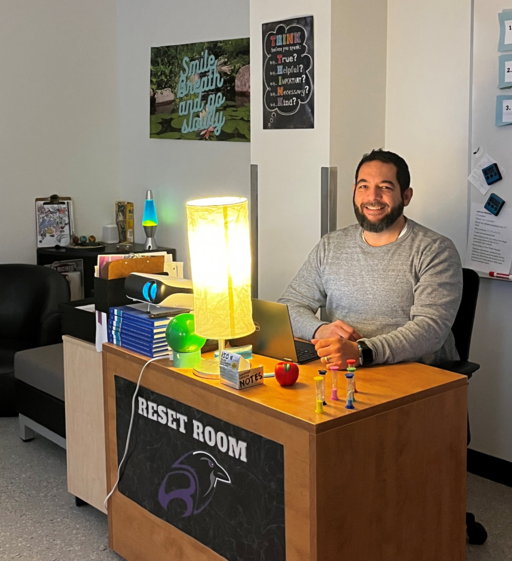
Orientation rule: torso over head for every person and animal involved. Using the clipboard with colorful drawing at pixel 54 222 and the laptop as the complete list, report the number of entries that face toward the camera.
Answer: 1

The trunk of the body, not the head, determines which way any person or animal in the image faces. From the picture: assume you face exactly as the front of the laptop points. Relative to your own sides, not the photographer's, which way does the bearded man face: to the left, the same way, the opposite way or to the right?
the opposite way

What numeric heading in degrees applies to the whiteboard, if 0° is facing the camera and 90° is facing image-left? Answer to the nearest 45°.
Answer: approximately 45°

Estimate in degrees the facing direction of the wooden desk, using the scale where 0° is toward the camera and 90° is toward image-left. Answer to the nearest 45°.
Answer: approximately 45°

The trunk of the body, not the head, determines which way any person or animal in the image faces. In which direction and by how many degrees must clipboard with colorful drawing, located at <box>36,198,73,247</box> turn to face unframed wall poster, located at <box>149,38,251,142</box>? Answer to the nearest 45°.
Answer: approximately 45° to its left
